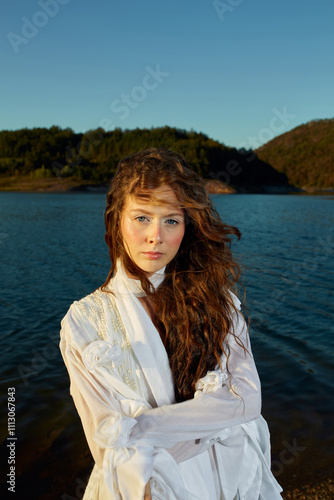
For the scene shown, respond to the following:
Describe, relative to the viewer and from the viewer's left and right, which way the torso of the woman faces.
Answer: facing the viewer
